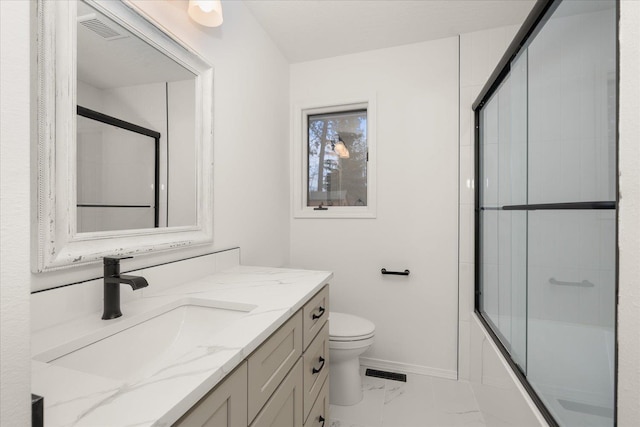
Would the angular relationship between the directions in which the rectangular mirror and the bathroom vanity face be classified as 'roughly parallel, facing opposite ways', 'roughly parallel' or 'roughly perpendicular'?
roughly parallel

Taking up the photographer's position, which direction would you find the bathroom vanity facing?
facing the viewer and to the right of the viewer

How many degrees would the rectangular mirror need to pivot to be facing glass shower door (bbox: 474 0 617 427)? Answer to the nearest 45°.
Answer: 0° — it already faces it

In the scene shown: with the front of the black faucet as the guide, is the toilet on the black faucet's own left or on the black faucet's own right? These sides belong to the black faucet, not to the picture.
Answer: on the black faucet's own left

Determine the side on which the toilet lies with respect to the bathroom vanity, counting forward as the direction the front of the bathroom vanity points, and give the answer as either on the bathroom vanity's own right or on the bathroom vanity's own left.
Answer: on the bathroom vanity's own left

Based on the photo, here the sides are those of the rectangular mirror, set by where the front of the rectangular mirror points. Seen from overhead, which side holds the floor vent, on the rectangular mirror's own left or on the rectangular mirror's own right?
on the rectangular mirror's own left
